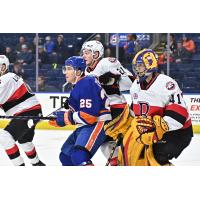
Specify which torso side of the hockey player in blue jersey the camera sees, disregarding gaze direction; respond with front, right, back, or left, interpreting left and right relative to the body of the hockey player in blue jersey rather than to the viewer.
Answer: left

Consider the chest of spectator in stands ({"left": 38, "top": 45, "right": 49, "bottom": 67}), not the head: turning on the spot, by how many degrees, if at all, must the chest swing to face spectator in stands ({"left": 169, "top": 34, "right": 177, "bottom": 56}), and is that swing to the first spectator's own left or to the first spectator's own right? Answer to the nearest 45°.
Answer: approximately 135° to the first spectator's own left

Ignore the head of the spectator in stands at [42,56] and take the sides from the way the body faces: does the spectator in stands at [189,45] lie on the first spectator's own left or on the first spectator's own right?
on the first spectator's own left

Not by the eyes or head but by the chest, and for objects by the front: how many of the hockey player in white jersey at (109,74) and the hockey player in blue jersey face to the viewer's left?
2

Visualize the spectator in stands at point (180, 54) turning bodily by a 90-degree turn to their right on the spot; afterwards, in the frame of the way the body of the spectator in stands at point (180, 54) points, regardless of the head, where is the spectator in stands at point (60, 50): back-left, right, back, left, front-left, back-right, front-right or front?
front-left

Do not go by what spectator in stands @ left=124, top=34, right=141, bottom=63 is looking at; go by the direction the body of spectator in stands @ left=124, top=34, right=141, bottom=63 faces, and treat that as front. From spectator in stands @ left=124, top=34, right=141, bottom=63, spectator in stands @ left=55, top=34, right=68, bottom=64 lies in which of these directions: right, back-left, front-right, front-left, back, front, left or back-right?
front-right

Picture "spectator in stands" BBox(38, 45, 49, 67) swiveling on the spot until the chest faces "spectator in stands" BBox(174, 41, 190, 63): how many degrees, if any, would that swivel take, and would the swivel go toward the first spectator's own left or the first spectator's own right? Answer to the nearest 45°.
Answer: approximately 135° to the first spectator's own left

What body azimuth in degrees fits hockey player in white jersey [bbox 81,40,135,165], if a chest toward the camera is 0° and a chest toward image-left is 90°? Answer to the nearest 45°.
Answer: approximately 90°

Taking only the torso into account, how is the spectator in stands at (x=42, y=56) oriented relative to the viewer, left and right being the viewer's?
facing the viewer and to the left of the viewer
